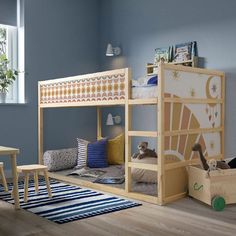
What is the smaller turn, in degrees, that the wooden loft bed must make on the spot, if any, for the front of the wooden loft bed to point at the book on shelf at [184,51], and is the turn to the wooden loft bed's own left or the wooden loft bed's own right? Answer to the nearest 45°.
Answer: approximately 135° to the wooden loft bed's own right

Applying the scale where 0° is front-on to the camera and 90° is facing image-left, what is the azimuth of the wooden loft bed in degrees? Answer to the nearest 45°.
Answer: approximately 135°
